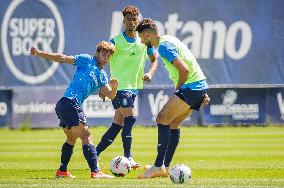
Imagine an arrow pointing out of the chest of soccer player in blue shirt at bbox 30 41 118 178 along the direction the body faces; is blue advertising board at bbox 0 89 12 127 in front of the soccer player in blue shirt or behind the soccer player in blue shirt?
behind

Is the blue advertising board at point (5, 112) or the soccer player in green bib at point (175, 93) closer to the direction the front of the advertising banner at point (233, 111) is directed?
the soccer player in green bib

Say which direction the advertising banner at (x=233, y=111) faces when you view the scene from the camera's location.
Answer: facing the viewer

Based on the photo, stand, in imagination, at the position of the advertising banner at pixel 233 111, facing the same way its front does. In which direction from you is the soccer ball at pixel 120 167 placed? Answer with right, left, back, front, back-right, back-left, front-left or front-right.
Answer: front

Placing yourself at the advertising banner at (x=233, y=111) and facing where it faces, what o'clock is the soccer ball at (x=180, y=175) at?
The soccer ball is roughly at 12 o'clock from the advertising banner.

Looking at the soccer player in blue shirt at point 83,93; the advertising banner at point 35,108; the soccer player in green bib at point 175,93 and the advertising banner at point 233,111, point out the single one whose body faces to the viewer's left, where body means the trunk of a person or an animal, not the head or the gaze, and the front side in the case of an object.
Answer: the soccer player in green bib

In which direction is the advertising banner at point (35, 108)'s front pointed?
toward the camera

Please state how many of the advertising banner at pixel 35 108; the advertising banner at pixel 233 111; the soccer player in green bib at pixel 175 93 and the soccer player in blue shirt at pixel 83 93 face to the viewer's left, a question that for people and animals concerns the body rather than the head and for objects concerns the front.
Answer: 1

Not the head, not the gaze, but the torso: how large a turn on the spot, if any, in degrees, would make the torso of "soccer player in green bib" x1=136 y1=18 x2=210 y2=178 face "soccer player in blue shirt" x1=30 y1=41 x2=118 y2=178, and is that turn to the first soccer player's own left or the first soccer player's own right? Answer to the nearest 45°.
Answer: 0° — they already face them

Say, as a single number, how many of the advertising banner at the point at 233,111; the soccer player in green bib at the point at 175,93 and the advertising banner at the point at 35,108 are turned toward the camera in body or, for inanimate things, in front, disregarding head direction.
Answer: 2

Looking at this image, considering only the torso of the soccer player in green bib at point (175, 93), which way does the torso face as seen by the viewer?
to the viewer's left
